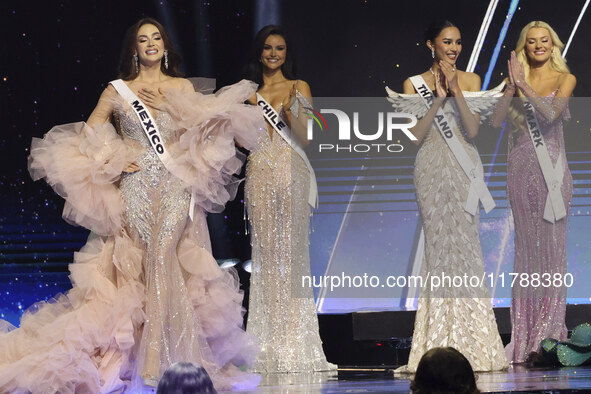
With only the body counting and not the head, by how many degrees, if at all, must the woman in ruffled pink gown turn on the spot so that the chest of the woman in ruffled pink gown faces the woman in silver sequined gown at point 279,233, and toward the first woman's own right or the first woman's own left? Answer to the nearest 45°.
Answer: approximately 135° to the first woman's own left

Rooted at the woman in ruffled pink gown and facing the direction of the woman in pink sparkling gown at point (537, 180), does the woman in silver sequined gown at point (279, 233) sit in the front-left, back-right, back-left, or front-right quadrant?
front-left

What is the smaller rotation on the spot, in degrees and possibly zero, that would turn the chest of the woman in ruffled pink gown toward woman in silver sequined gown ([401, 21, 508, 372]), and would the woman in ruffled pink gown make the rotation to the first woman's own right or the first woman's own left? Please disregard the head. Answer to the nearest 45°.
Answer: approximately 90° to the first woman's own left

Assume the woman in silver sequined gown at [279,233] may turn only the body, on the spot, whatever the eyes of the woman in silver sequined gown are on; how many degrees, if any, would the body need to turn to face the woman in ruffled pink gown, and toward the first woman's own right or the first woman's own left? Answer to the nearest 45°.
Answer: approximately 45° to the first woman's own right

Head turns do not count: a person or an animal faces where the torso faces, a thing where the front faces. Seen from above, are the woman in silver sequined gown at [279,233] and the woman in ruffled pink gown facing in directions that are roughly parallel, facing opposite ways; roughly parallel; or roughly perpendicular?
roughly parallel

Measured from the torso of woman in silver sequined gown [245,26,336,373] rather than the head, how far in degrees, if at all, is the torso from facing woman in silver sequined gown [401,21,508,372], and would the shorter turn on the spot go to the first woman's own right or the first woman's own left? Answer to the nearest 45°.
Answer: approximately 90° to the first woman's own left

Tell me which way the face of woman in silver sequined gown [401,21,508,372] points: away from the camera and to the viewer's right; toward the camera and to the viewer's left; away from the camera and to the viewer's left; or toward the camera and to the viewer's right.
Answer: toward the camera and to the viewer's right

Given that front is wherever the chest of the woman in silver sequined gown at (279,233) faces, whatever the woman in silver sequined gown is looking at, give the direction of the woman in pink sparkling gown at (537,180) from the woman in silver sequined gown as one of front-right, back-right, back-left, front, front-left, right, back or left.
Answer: left

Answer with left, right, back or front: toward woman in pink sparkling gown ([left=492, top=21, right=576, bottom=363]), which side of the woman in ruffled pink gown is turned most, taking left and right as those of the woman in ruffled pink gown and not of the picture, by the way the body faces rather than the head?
left

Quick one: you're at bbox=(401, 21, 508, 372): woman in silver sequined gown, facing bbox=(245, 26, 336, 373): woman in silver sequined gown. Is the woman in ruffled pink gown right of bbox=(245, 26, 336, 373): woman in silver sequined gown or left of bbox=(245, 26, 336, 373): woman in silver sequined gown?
left

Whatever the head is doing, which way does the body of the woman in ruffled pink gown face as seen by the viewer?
toward the camera

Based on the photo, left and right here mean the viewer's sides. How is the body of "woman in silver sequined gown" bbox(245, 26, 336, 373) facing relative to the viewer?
facing the viewer
